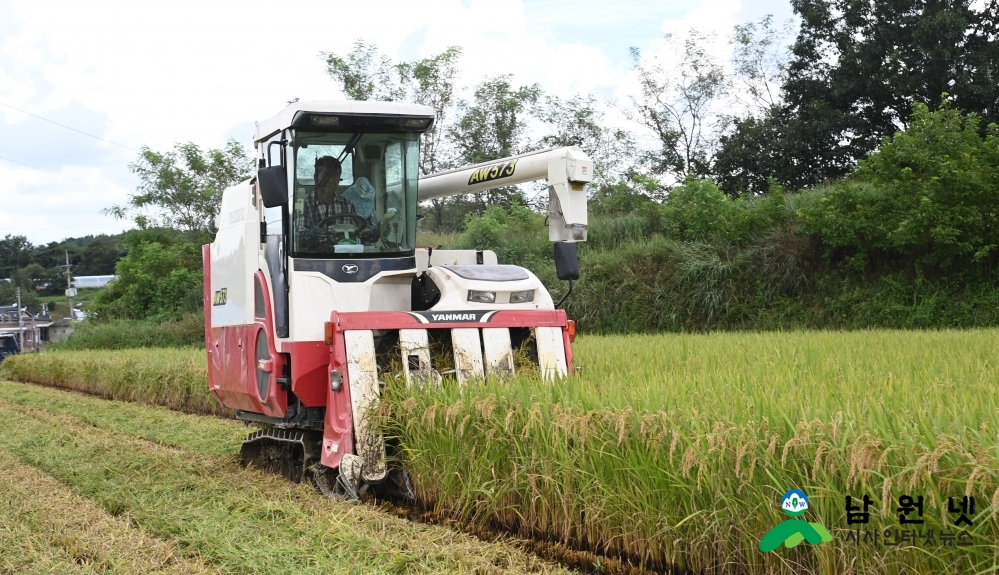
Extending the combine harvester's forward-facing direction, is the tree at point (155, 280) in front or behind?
behind

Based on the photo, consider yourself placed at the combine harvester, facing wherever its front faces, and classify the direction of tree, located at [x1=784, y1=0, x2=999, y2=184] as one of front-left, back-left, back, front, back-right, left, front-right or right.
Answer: left

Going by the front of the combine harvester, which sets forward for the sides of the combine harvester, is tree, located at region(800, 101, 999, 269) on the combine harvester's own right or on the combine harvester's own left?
on the combine harvester's own left
